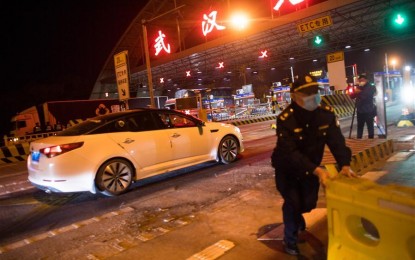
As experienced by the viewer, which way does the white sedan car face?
facing away from the viewer and to the right of the viewer

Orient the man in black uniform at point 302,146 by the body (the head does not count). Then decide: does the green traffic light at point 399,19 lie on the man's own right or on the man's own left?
on the man's own left

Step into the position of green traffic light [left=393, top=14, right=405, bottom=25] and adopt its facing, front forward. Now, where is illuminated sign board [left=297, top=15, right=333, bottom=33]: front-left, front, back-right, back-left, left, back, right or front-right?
back-right

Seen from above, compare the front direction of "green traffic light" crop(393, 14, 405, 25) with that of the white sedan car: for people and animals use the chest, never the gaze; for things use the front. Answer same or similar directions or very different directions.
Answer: very different directions

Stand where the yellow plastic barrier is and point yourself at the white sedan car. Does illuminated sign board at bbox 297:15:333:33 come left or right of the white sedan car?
right

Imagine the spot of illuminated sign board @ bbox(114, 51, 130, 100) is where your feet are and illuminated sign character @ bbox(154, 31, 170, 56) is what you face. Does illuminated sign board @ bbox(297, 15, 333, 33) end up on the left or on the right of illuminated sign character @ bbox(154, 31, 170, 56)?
right

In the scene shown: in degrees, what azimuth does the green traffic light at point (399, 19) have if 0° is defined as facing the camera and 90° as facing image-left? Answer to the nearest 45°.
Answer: approximately 0°

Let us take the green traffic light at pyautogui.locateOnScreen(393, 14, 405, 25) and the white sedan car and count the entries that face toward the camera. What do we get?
1

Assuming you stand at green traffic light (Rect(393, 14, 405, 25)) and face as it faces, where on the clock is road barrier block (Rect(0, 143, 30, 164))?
The road barrier block is roughly at 2 o'clock from the green traffic light.

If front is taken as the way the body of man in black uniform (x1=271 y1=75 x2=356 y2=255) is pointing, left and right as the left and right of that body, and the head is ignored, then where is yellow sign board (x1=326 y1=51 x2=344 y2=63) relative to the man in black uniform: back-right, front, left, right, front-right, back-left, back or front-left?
back-left
